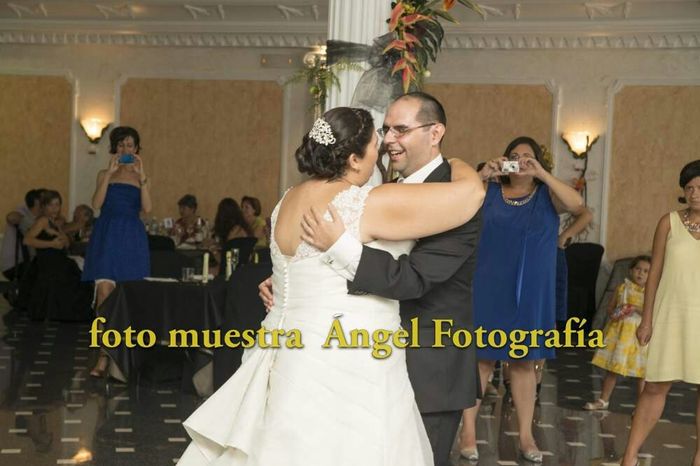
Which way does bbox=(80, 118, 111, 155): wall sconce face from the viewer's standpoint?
toward the camera

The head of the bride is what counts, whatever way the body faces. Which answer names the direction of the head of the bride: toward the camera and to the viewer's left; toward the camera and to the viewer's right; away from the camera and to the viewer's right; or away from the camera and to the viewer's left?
away from the camera and to the viewer's right

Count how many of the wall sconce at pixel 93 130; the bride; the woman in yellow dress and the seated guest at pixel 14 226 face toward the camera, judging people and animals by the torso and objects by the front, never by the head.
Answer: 2

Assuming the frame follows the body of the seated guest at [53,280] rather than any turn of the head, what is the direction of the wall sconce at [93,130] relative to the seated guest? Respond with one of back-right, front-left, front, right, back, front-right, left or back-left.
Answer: back-left

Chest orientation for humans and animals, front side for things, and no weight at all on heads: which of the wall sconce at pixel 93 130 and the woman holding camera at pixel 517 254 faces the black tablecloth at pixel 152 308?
the wall sconce

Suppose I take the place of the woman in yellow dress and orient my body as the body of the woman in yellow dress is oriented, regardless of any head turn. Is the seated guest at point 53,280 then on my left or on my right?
on my right

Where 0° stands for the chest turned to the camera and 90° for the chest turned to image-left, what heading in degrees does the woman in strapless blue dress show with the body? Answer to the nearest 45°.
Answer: approximately 0°

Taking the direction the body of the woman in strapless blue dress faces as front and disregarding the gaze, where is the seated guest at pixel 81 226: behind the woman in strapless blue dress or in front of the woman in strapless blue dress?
behind

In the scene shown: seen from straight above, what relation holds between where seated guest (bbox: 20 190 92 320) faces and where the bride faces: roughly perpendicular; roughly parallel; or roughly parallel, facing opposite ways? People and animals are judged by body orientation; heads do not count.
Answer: roughly perpendicular

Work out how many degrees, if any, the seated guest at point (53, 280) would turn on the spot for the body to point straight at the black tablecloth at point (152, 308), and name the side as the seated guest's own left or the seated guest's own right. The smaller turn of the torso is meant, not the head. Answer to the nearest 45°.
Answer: approximately 45° to the seated guest's own right

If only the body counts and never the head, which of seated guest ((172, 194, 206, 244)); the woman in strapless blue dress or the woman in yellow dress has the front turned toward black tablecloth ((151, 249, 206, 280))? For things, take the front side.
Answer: the seated guest

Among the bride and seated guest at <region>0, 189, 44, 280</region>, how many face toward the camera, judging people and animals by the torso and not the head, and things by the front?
0

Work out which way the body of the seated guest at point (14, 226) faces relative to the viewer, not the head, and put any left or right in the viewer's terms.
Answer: facing to the right of the viewer

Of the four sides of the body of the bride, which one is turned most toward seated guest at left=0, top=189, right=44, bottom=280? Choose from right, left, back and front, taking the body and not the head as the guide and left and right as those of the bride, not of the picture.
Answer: left

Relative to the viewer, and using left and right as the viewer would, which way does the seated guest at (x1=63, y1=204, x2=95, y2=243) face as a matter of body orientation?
facing the viewer and to the right of the viewer

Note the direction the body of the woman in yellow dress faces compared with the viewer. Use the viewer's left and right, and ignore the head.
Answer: facing the viewer
